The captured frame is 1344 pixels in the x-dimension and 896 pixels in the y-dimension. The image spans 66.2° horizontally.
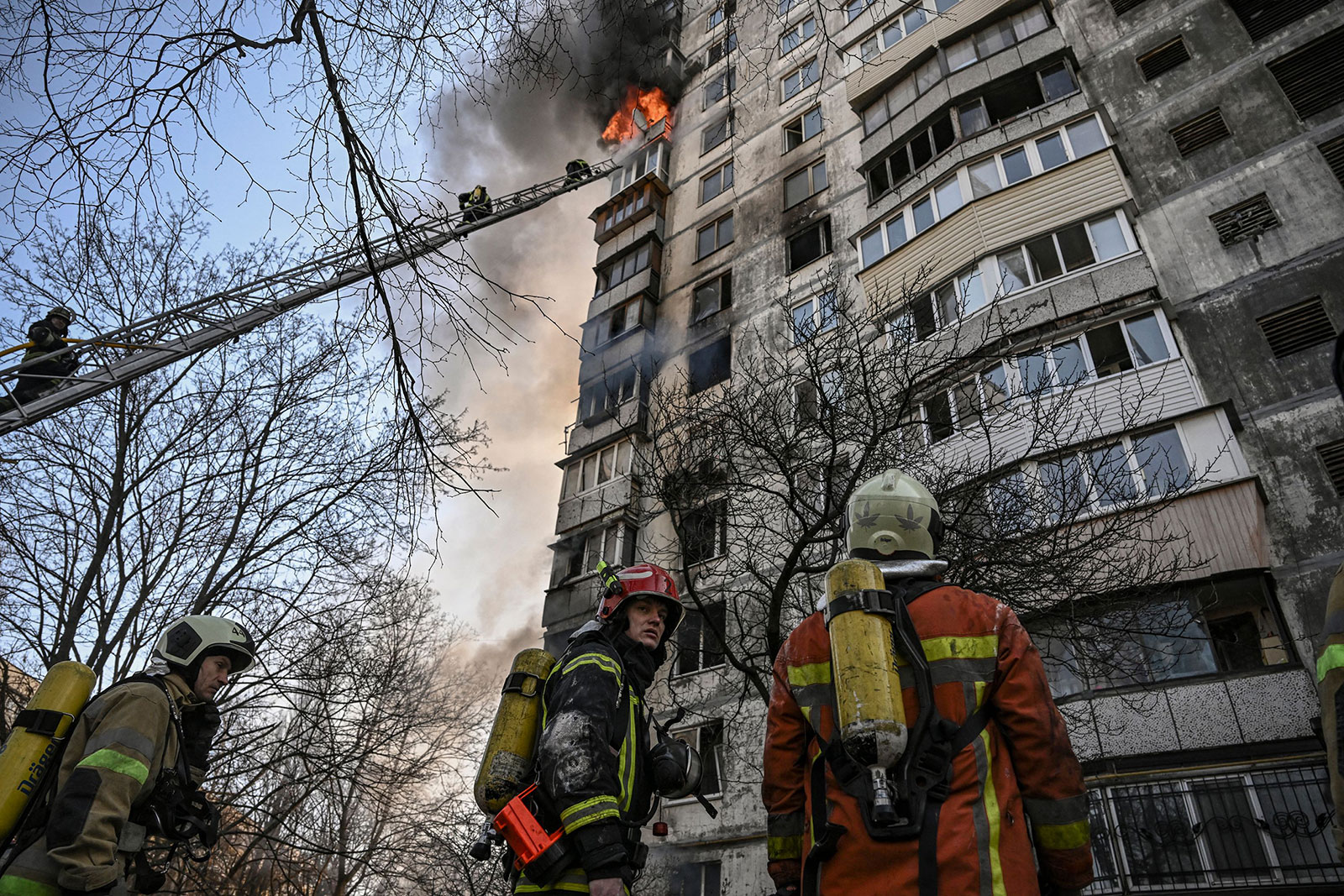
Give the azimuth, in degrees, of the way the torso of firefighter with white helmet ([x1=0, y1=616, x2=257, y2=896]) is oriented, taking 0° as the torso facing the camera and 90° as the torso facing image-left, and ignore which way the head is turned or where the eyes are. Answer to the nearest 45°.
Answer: approximately 270°

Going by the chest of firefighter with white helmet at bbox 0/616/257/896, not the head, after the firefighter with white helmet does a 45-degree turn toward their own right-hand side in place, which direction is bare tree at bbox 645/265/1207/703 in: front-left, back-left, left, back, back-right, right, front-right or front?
front-left

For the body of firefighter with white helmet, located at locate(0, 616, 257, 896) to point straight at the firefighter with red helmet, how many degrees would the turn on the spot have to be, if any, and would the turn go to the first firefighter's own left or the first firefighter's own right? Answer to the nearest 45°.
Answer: approximately 45° to the first firefighter's own right

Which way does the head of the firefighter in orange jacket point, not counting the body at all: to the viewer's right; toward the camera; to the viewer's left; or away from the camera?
away from the camera

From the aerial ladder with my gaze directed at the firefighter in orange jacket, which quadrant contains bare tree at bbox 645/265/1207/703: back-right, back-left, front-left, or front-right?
front-left

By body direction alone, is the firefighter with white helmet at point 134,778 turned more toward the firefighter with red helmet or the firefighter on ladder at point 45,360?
the firefighter with red helmet

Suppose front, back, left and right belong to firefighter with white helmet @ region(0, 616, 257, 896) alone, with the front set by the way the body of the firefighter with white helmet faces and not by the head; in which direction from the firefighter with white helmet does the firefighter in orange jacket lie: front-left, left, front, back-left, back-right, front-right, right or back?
front-right

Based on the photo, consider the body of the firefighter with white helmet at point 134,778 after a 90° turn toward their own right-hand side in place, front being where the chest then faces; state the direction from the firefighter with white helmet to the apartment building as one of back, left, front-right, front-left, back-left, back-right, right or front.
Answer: left

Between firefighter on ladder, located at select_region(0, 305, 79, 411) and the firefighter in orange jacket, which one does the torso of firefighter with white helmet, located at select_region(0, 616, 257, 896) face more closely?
the firefighter in orange jacket
